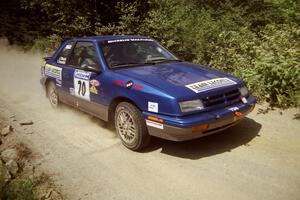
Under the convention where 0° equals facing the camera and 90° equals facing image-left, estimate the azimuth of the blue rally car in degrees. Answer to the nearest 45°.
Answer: approximately 315°

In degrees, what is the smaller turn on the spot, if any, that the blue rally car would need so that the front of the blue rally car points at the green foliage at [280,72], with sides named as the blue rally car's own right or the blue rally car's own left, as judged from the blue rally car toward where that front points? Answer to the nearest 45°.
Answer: approximately 90° to the blue rally car's own left
